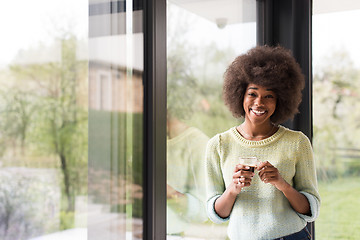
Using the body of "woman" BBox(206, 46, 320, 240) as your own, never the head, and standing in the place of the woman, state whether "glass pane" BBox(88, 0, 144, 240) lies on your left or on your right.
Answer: on your right

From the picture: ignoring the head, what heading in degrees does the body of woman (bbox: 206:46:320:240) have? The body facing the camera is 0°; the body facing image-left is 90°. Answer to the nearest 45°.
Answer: approximately 0°

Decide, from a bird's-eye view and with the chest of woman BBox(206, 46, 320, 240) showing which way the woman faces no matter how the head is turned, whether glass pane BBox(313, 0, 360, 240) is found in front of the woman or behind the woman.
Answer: behind

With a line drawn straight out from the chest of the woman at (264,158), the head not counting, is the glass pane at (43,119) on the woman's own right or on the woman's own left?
on the woman's own right

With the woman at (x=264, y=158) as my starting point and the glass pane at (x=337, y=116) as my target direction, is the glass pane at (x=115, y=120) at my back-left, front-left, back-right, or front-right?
back-left
